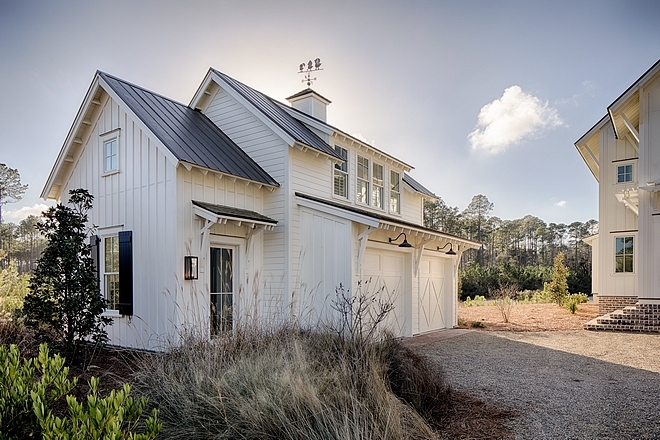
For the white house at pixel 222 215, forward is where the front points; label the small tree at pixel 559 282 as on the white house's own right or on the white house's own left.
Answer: on the white house's own left

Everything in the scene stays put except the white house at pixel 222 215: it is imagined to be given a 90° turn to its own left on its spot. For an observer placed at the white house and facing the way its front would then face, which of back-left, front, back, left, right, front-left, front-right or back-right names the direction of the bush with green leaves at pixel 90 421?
back-right

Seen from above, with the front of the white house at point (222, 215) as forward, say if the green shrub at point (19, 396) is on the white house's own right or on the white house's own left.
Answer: on the white house's own right

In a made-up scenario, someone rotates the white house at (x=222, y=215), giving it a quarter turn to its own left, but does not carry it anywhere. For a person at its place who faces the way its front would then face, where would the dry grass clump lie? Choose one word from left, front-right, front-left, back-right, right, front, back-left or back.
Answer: back-right

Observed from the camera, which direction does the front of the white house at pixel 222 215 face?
facing the viewer and to the right of the viewer

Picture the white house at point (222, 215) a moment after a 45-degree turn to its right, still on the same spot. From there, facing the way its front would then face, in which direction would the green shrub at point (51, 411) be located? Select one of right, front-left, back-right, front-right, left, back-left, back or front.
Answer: front
